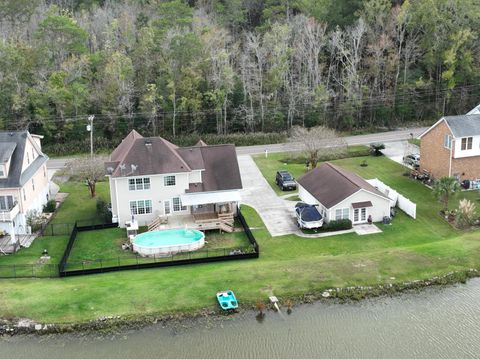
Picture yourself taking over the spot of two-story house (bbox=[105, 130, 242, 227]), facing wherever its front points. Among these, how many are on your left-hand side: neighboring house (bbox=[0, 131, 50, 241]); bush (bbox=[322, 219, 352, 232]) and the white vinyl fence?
1

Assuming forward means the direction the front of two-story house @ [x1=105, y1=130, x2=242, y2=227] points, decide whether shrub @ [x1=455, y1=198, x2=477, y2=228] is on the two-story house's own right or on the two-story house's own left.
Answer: on the two-story house's own right

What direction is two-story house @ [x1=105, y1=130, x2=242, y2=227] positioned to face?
away from the camera

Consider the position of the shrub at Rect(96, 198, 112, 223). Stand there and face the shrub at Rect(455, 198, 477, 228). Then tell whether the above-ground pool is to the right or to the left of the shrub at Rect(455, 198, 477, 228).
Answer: right

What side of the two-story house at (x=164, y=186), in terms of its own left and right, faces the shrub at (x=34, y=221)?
left

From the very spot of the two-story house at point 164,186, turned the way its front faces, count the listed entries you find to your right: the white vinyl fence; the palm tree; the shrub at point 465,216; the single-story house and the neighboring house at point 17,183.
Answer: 4

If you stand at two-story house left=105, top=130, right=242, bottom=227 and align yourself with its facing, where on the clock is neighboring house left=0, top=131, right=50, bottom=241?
The neighboring house is roughly at 9 o'clock from the two-story house.

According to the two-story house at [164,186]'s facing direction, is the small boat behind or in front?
behind

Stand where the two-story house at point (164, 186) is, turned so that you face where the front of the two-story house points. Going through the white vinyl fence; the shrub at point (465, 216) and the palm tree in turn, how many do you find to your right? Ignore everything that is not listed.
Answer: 3

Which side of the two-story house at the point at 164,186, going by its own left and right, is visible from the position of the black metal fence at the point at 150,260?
back

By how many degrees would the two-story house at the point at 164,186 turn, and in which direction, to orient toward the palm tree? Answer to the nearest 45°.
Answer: approximately 90° to its right

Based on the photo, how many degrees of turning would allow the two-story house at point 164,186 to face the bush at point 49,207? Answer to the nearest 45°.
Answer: approximately 90° to its left

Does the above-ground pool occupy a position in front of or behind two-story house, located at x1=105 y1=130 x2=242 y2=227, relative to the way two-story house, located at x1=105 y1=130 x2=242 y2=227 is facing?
behind

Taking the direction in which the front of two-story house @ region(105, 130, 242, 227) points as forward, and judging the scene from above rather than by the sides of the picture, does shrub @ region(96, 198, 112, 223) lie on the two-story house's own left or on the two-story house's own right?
on the two-story house's own left

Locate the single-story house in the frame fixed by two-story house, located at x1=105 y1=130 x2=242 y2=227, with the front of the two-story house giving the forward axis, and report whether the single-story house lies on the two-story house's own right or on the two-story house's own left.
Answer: on the two-story house's own right
